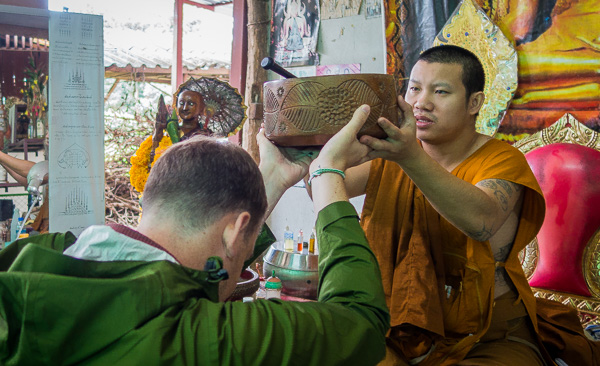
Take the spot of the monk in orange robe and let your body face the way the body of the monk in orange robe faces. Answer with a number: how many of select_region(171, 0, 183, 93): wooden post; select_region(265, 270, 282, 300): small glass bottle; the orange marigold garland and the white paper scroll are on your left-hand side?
0

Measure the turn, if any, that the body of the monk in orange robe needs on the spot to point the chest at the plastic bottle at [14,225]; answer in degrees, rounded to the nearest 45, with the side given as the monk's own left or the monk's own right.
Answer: approximately 45° to the monk's own right

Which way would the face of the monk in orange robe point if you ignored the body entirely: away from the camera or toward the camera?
toward the camera

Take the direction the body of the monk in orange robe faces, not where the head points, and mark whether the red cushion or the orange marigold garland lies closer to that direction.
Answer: the orange marigold garland

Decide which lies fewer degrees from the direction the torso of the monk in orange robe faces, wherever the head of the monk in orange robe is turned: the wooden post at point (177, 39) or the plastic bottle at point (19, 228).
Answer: the plastic bottle

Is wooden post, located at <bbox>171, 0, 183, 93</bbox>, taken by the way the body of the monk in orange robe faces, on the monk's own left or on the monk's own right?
on the monk's own right

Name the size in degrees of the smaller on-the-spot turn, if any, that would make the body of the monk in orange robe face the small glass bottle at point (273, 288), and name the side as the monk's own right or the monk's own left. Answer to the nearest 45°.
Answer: approximately 90° to the monk's own right

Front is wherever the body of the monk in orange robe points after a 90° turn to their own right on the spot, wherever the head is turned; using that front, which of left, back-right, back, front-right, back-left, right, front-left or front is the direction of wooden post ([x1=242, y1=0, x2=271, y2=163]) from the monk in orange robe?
front

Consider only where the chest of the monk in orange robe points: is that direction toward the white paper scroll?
no

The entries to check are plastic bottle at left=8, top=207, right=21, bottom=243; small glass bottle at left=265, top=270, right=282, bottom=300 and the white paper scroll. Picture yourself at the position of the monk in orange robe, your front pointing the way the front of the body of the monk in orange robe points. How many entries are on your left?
0

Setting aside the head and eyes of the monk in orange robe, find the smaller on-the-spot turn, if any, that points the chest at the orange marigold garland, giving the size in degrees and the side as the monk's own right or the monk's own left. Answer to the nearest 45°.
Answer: approximately 90° to the monk's own right

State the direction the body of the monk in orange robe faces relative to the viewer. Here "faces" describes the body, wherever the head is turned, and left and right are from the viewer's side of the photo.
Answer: facing the viewer and to the left of the viewer

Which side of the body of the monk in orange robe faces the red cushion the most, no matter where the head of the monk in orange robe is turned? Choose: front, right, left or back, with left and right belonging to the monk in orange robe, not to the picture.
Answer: back

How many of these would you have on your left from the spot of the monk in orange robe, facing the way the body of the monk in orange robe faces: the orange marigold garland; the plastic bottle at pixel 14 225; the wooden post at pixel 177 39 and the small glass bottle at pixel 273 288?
0

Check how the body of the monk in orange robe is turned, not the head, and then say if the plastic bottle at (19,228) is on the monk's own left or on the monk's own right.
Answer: on the monk's own right
